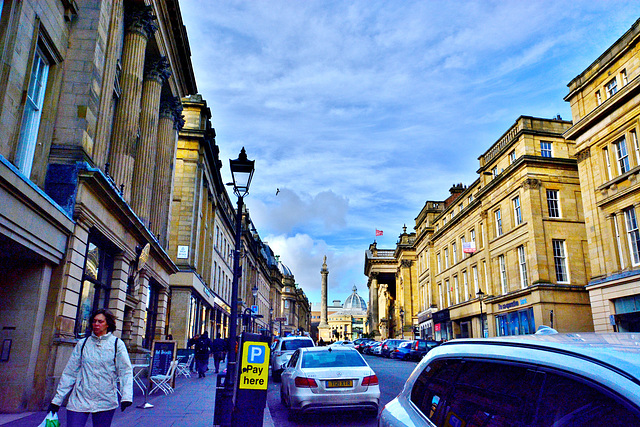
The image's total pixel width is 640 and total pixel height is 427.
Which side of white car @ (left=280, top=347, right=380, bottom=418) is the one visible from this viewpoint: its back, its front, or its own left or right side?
back

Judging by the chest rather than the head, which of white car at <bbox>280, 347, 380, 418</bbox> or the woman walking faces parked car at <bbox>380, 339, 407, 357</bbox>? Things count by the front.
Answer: the white car

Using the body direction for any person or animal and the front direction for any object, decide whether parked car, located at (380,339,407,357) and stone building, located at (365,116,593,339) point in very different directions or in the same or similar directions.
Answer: very different directions

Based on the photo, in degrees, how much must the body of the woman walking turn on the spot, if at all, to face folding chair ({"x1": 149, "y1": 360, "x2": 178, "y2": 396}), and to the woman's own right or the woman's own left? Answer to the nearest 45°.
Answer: approximately 180°

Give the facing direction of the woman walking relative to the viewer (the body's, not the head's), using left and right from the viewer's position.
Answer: facing the viewer

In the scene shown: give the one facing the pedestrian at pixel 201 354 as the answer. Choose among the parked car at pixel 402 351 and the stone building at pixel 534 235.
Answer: the stone building

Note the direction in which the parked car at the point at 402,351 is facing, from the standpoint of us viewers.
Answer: facing away from the viewer and to the right of the viewer

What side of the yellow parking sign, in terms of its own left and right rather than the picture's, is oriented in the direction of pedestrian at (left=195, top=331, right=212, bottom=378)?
back

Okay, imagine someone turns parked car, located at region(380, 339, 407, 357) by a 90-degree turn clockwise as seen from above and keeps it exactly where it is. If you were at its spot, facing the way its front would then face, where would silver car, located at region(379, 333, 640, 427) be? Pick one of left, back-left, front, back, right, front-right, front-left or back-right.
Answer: front-right

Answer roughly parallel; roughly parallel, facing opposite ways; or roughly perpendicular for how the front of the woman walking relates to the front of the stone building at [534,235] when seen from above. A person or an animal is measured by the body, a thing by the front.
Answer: roughly perpendicular

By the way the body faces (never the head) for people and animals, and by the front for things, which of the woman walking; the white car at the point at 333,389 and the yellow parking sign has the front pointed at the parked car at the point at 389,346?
the white car

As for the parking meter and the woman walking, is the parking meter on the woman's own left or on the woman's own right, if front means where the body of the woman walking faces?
on the woman's own left

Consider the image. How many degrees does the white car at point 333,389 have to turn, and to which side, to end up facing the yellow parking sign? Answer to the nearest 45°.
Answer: approximately 135° to its left
